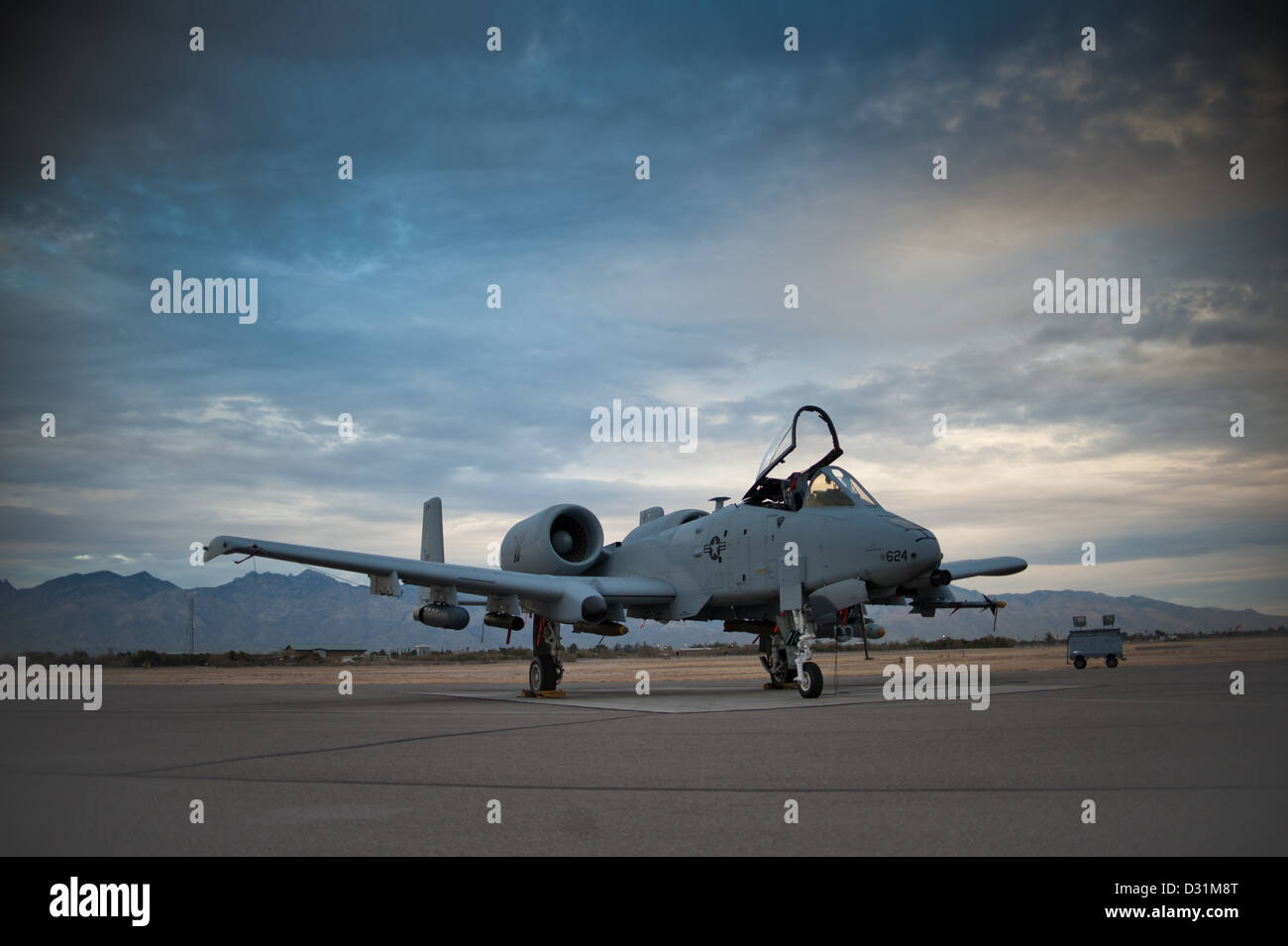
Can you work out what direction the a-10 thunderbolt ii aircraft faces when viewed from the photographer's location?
facing the viewer and to the right of the viewer
